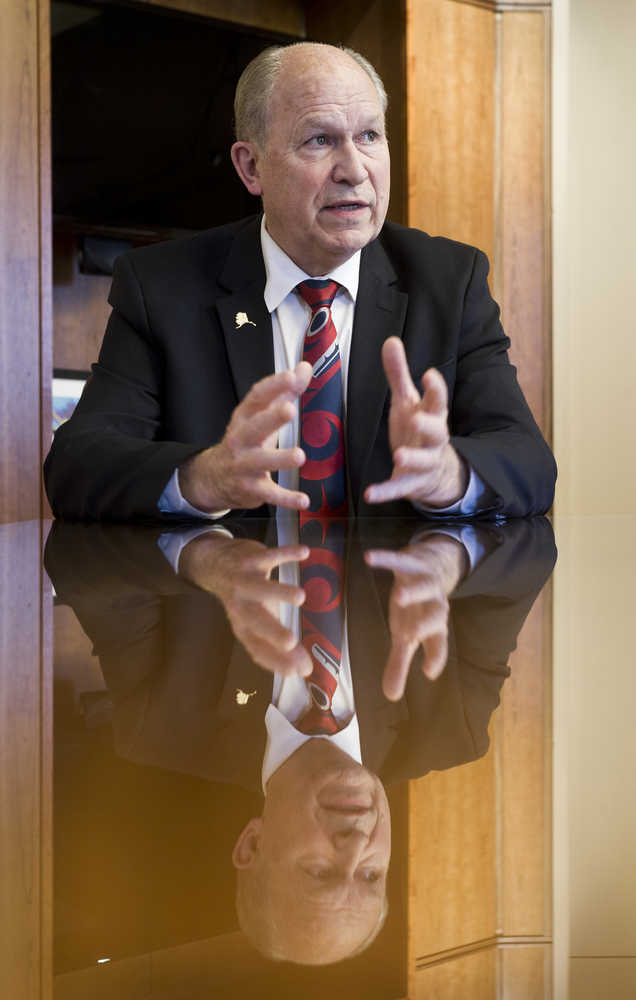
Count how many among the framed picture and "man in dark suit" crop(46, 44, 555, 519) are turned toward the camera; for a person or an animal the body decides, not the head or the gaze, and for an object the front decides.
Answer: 2

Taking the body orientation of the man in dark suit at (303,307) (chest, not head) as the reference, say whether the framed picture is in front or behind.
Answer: behind

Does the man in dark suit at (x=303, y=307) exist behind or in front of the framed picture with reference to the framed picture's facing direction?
in front

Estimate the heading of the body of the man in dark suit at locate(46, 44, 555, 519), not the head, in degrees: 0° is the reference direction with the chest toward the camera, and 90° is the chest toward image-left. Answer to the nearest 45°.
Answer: approximately 0°

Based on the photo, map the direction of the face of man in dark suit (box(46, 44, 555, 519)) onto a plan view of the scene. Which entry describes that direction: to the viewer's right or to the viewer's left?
to the viewer's right
